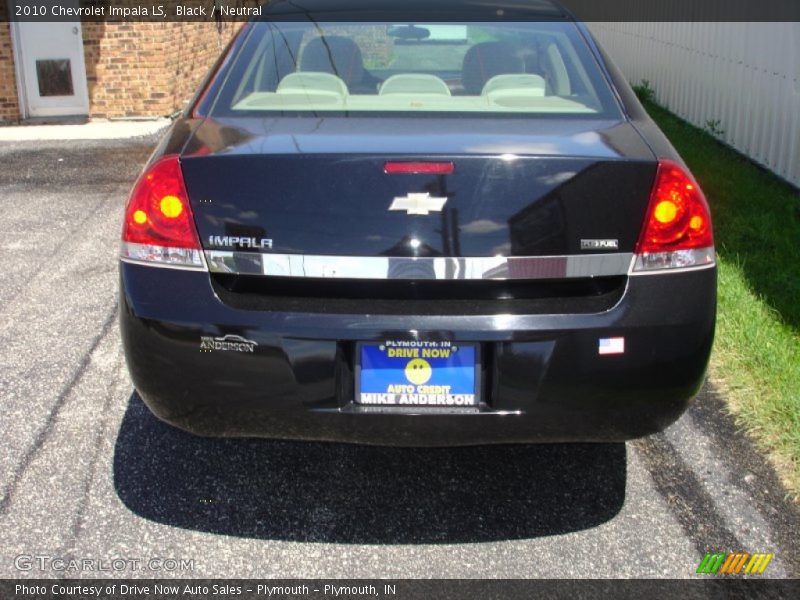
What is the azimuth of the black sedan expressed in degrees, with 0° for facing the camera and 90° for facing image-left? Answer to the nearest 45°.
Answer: approximately 180°

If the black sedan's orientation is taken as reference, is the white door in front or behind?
in front
